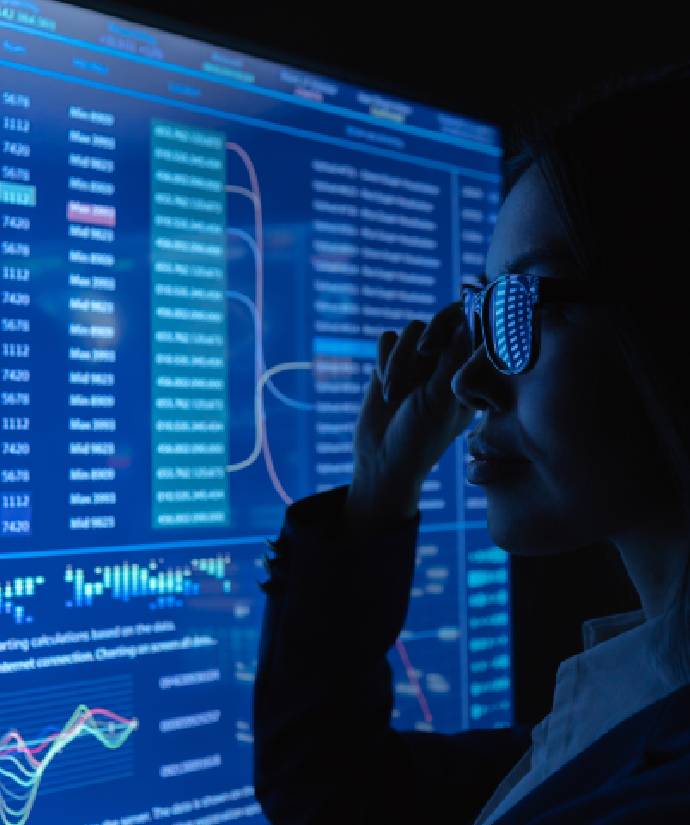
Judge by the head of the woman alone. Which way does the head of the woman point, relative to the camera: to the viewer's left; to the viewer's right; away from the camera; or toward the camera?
to the viewer's left

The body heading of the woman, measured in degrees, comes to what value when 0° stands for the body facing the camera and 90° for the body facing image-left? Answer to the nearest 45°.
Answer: approximately 90°

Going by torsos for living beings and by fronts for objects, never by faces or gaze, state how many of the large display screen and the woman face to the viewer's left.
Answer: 1

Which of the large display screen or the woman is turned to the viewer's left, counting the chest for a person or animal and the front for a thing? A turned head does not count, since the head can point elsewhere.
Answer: the woman

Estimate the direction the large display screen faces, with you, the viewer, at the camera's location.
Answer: facing the viewer and to the right of the viewer
